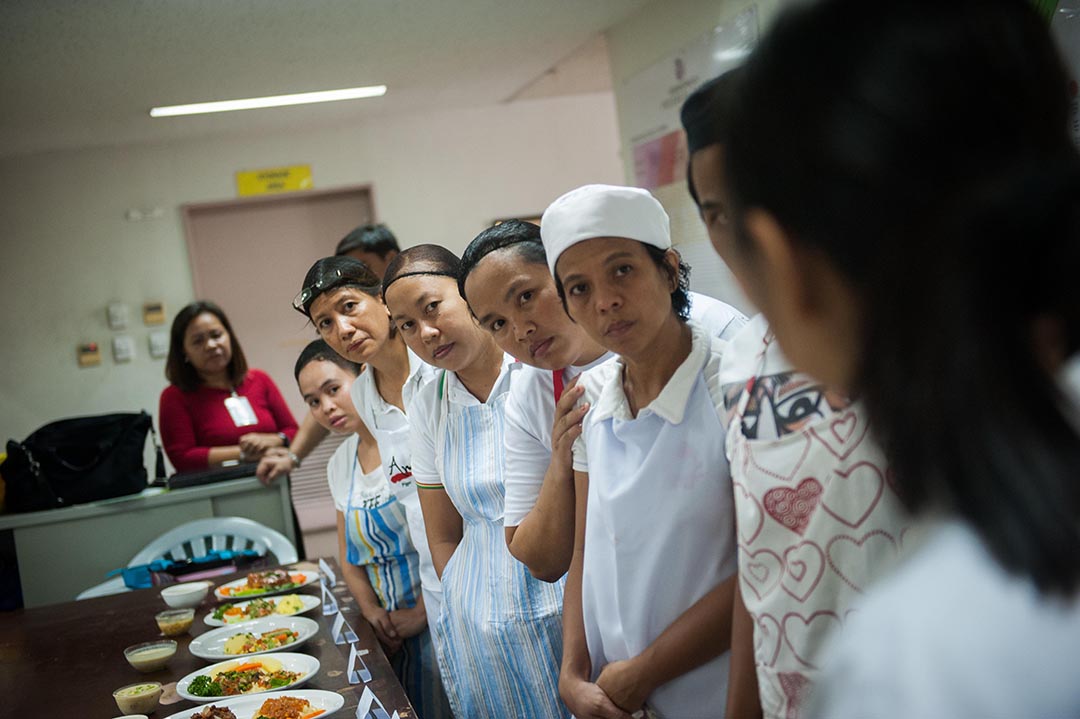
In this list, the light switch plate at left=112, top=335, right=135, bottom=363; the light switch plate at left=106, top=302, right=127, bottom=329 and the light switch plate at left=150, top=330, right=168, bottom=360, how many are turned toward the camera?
3

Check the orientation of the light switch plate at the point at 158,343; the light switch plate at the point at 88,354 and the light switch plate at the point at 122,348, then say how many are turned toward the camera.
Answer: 3

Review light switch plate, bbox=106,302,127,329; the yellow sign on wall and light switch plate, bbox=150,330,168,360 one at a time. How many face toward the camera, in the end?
3

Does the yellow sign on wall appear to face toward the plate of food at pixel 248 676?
yes

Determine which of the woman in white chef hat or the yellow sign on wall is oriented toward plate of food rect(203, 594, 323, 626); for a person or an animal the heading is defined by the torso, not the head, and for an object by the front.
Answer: the yellow sign on wall

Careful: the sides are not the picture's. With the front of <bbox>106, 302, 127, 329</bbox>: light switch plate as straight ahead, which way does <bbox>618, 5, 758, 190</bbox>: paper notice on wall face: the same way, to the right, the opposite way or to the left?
to the right

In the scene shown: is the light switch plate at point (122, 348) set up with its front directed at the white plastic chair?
yes

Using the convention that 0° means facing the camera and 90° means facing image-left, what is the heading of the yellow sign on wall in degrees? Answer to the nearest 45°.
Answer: approximately 0°

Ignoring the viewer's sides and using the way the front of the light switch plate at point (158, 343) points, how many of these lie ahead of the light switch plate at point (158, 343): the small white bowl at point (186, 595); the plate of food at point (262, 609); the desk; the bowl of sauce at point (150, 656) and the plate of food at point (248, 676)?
5

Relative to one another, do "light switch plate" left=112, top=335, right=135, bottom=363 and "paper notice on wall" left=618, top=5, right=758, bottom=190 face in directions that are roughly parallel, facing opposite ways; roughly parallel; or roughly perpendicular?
roughly perpendicular
